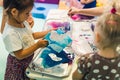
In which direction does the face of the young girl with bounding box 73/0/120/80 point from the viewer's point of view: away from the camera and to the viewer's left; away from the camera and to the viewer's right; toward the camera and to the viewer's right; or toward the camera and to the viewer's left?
away from the camera and to the viewer's left

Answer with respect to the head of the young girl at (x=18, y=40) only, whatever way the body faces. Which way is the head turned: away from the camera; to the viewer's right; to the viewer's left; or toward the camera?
to the viewer's right

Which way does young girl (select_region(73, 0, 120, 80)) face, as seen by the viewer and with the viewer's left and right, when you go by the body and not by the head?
facing away from the viewer
